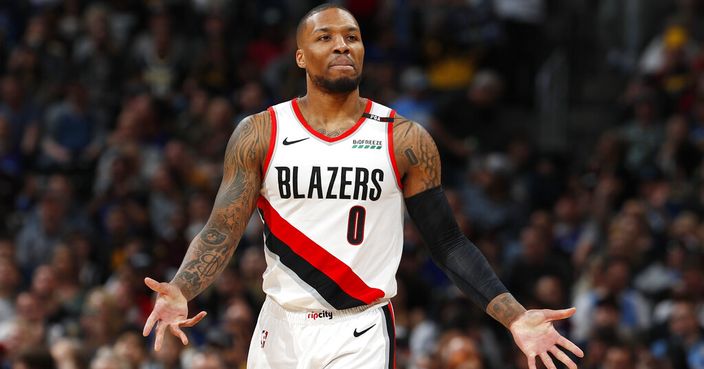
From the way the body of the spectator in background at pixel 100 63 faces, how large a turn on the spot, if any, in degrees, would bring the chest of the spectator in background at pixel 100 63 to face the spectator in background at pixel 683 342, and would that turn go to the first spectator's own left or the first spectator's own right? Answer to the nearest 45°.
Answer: approximately 45° to the first spectator's own left

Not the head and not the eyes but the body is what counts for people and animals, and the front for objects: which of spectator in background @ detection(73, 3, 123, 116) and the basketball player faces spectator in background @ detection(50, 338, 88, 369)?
spectator in background @ detection(73, 3, 123, 116)

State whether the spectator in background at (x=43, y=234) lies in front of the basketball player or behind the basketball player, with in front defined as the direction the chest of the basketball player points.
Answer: behind

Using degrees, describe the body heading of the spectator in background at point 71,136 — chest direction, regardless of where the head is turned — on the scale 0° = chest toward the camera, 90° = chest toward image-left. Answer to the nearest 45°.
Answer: approximately 0°

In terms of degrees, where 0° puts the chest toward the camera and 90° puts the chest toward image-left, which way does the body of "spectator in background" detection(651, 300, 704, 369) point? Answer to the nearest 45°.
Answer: approximately 0°

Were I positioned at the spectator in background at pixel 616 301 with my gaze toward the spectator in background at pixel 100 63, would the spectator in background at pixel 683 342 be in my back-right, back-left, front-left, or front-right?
back-left

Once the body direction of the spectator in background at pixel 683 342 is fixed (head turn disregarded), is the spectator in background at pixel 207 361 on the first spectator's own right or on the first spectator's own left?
on the first spectator's own right
